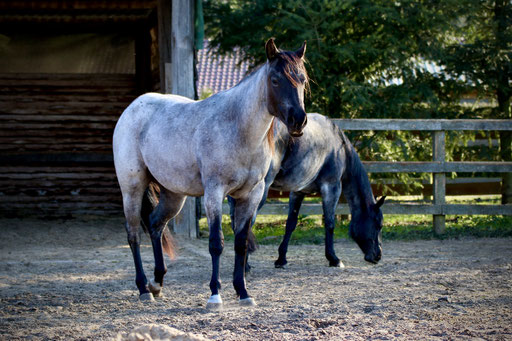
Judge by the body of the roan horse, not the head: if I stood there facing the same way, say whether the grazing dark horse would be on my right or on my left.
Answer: on my left

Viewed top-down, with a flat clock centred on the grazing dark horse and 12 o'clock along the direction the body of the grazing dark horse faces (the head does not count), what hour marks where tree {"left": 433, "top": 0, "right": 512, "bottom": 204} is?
The tree is roughly at 10 o'clock from the grazing dark horse.

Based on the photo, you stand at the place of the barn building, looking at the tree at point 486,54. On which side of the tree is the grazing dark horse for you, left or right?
right

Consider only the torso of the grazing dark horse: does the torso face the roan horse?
no

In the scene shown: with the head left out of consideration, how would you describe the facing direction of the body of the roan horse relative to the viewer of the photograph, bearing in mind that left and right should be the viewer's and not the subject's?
facing the viewer and to the right of the viewer

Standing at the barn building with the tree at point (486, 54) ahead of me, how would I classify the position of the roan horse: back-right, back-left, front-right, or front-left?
front-right

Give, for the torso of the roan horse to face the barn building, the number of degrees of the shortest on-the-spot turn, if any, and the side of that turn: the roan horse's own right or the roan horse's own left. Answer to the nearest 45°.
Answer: approximately 135° to the roan horse's own left

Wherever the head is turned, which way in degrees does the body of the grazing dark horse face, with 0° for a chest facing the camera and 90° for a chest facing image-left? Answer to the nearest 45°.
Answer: approximately 270°

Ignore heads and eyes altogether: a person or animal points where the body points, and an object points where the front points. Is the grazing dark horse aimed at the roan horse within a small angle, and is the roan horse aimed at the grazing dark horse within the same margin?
no

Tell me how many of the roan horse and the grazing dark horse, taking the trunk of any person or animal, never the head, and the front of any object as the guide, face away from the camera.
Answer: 0

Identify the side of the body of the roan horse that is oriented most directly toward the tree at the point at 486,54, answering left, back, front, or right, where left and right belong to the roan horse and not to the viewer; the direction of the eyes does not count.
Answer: left

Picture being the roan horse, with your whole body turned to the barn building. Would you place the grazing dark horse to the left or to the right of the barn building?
right
